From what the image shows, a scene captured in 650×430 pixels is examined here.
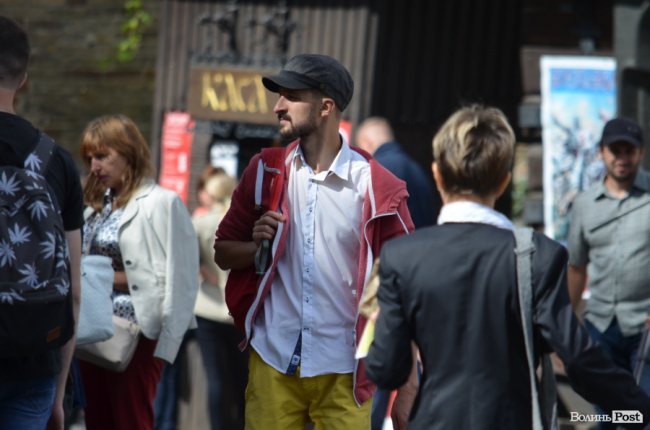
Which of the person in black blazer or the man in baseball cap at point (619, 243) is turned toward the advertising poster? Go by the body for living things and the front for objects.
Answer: the person in black blazer

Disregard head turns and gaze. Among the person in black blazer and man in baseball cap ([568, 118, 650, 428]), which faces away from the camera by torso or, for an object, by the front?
the person in black blazer

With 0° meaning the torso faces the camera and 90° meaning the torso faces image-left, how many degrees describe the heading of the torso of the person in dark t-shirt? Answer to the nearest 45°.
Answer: approximately 180°

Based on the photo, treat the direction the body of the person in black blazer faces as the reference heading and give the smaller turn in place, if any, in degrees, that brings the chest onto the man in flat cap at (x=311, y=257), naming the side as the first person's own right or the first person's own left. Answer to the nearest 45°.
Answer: approximately 45° to the first person's own left

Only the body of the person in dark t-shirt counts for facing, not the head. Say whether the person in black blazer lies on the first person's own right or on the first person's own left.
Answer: on the first person's own right

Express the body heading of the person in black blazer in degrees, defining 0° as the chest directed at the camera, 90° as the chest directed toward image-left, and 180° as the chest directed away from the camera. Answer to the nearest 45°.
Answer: approximately 180°

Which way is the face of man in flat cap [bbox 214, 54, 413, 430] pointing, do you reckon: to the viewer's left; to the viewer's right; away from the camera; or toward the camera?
to the viewer's left

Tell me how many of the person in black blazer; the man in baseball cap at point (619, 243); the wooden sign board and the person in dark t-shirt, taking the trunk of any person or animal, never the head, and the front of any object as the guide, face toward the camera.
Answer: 2

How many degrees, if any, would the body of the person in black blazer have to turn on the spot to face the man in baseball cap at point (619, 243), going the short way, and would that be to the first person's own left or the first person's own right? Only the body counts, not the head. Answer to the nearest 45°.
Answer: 0° — they already face them

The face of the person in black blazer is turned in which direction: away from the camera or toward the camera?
away from the camera

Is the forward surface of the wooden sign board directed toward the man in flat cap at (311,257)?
yes

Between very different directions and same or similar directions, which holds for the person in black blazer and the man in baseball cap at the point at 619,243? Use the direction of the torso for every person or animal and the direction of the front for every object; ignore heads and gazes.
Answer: very different directions
